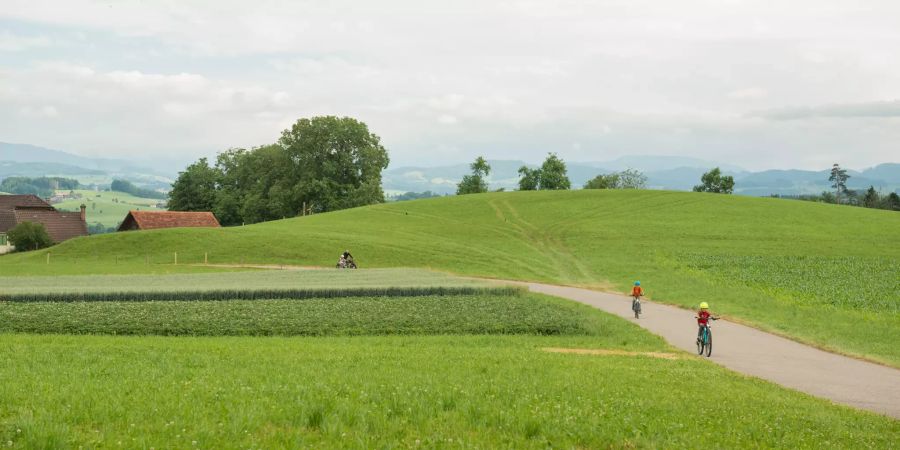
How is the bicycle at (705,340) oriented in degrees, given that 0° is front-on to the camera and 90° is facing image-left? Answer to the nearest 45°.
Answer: approximately 0°
